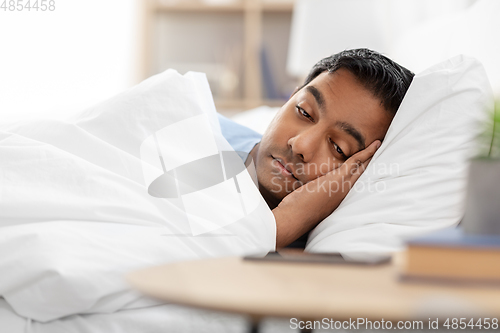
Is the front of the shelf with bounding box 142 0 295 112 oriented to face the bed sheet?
yes

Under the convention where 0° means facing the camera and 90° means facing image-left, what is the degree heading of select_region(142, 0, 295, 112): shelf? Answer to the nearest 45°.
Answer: approximately 0°

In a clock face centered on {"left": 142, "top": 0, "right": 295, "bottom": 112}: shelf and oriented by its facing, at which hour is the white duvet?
The white duvet is roughly at 12 o'clock from the shelf.

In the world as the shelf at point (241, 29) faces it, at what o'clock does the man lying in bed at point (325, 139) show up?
The man lying in bed is roughly at 12 o'clock from the shelf.

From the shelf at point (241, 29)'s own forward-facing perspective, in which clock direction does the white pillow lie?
The white pillow is roughly at 12 o'clock from the shelf.
